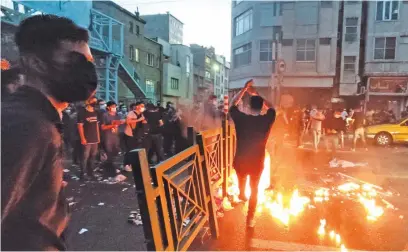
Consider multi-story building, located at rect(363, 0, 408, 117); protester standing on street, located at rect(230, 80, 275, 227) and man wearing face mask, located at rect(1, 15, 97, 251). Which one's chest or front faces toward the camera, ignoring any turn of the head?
the multi-story building

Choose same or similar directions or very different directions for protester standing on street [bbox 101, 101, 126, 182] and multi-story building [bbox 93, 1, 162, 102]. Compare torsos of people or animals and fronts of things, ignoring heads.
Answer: same or similar directions

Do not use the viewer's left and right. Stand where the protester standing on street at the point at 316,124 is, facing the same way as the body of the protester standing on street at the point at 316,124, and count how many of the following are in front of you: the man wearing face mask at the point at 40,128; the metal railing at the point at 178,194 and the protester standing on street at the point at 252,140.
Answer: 3

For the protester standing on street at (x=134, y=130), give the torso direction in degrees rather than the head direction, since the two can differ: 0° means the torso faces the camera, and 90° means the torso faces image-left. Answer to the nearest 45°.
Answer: approximately 315°

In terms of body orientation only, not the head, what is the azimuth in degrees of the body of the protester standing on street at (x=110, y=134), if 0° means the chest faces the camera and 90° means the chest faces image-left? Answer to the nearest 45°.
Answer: approximately 315°

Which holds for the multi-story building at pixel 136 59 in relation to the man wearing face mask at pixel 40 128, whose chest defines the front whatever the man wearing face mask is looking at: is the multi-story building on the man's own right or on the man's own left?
on the man's own left

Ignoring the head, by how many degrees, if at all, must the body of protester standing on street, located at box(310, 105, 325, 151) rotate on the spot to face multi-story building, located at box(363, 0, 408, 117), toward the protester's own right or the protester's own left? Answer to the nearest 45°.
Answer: approximately 180°

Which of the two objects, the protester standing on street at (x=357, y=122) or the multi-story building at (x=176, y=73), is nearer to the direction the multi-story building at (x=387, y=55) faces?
the protester standing on street

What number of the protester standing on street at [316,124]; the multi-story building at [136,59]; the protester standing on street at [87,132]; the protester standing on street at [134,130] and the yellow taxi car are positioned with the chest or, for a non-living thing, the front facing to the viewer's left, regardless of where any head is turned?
1

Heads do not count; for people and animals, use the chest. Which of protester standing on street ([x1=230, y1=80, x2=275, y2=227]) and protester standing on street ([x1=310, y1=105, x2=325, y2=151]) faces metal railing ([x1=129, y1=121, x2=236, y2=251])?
protester standing on street ([x1=310, y1=105, x2=325, y2=151])

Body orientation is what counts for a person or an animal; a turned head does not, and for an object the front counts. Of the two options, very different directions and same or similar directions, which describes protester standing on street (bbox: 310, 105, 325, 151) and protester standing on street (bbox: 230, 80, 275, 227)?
very different directions

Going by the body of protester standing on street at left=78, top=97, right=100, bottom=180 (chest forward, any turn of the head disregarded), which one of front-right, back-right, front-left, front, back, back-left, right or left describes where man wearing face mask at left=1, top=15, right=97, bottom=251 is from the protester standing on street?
front-right

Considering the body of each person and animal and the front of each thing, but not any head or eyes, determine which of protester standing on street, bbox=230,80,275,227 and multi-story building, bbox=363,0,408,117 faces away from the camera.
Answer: the protester standing on street
